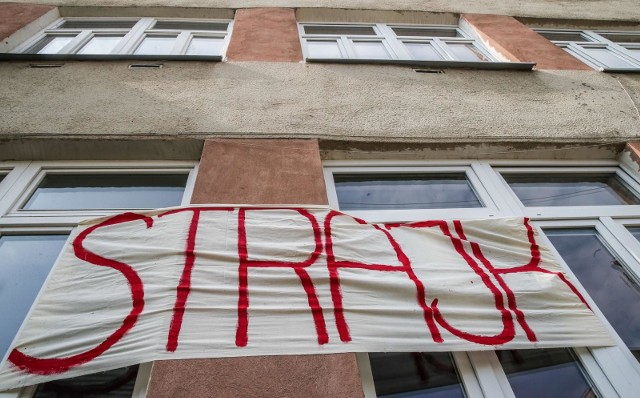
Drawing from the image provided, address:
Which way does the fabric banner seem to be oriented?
toward the camera

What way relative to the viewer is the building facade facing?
toward the camera
